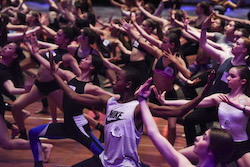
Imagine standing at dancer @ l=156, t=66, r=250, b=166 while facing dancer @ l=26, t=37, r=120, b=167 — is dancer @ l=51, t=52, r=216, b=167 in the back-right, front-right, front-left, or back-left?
front-left

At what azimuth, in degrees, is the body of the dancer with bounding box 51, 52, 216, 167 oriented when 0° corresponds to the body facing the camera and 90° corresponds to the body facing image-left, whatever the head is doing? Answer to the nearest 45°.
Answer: approximately 45°

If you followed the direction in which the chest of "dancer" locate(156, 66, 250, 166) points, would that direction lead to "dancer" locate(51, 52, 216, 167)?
yes

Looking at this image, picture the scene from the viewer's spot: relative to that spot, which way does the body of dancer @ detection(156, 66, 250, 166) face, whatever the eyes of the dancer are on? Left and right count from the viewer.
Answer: facing the viewer and to the left of the viewer

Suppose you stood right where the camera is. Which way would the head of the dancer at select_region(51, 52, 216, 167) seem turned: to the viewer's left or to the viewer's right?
to the viewer's left

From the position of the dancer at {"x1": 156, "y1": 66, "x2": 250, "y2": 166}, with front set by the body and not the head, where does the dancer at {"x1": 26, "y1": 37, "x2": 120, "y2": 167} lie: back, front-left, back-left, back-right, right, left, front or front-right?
front-right

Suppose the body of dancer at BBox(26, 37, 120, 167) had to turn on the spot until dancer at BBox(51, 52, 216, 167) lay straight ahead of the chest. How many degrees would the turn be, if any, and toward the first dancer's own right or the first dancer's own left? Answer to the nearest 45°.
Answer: approximately 90° to the first dancer's own left

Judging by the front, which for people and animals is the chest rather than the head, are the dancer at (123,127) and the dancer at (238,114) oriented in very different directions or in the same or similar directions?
same or similar directions

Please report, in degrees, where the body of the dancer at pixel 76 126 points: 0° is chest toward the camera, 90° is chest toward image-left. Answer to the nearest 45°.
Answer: approximately 45°

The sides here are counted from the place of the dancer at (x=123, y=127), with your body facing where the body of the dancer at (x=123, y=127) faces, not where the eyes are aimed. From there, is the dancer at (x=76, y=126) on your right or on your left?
on your right

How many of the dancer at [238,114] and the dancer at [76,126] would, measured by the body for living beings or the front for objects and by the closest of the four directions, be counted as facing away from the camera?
0

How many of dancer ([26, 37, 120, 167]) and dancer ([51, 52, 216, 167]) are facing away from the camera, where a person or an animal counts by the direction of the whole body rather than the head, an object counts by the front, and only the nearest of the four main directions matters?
0

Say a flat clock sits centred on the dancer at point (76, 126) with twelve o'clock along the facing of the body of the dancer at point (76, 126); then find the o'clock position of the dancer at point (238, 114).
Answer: the dancer at point (238, 114) is roughly at 8 o'clock from the dancer at point (76, 126).
